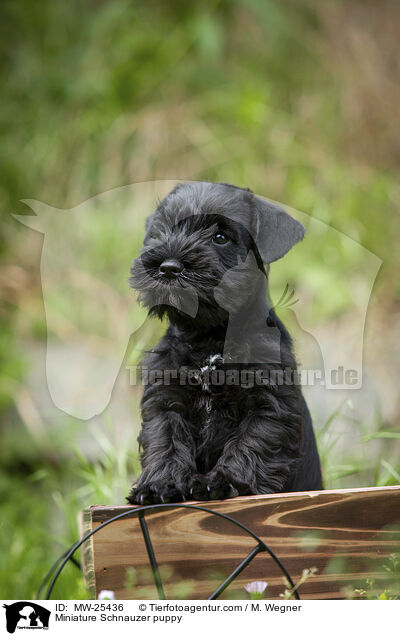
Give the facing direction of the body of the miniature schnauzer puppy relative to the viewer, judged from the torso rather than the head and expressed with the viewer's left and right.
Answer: facing the viewer and to the left of the viewer
